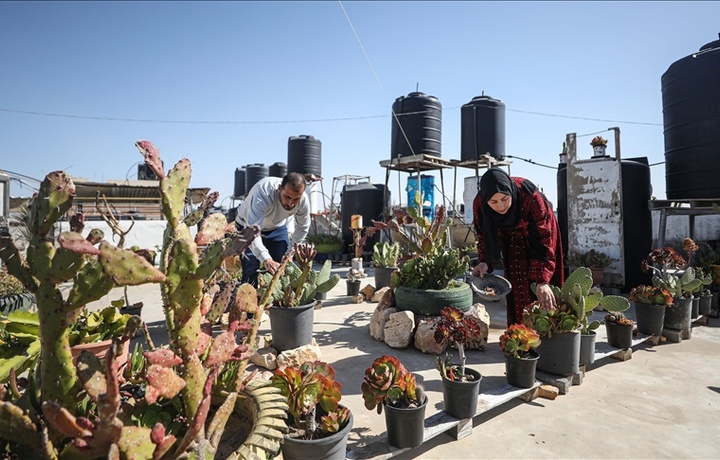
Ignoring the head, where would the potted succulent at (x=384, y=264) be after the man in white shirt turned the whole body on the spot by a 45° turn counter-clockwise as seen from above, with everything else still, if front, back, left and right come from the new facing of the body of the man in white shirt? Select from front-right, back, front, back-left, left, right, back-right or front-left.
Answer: front-left

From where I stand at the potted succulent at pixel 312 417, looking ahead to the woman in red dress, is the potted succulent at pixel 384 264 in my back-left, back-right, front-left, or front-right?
front-left

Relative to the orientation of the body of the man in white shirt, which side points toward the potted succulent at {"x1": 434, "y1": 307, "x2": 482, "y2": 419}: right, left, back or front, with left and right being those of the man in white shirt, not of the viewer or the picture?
front

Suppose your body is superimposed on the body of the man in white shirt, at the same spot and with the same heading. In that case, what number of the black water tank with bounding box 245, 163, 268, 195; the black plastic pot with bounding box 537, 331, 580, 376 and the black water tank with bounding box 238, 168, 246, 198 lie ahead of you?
1

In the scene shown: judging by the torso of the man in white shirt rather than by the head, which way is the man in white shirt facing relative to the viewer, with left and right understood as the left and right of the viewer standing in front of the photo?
facing the viewer and to the right of the viewer

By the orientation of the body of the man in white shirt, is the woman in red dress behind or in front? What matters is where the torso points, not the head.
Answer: in front

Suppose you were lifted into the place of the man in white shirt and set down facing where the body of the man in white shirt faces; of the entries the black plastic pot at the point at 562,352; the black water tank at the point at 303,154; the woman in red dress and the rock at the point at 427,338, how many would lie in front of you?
3

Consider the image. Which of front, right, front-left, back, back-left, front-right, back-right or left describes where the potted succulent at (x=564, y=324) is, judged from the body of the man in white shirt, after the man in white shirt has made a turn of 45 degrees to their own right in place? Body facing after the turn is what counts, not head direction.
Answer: front-left

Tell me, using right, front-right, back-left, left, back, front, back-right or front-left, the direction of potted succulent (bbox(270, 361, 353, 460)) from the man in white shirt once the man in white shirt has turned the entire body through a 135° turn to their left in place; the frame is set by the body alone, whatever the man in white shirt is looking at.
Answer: back

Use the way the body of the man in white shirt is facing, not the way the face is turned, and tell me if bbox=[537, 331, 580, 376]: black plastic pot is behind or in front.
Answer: in front

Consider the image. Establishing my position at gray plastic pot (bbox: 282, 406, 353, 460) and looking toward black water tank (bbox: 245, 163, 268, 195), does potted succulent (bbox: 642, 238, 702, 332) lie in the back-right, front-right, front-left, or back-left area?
front-right

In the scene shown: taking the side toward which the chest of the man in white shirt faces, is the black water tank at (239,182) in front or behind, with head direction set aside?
behind

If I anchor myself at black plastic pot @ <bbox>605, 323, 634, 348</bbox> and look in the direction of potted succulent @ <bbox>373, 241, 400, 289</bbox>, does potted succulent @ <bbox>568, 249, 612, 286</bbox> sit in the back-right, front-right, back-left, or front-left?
front-right

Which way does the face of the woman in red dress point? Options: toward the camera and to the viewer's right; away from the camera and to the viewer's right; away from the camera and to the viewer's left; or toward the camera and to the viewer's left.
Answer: toward the camera and to the viewer's left

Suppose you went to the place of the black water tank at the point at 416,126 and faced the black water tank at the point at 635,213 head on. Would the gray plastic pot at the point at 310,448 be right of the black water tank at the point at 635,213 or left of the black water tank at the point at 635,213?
right

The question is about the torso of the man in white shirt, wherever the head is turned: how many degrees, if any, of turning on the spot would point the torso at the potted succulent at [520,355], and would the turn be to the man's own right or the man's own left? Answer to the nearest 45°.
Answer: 0° — they already face it

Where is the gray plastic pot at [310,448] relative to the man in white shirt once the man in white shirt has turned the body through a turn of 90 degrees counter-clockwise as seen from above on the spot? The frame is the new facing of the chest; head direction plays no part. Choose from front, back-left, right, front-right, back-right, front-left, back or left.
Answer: back-right
